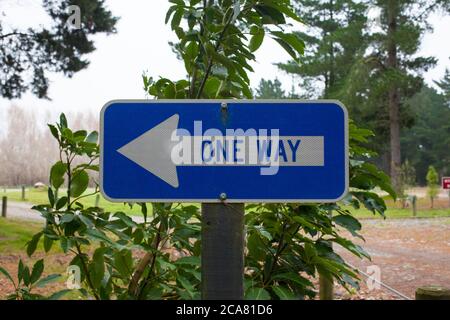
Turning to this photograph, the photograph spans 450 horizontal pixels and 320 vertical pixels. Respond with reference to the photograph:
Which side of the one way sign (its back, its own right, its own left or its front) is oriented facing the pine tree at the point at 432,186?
back

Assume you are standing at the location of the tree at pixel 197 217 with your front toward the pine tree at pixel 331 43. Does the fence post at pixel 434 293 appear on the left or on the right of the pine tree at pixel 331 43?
right

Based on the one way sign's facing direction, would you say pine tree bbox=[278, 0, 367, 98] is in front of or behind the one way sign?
behind

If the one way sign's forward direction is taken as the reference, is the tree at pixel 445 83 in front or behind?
behind

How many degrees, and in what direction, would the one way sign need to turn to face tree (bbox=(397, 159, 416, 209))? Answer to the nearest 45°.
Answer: approximately 180°

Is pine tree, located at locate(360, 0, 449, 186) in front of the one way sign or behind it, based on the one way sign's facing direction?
behind

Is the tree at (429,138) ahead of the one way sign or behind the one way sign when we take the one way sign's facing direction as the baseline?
behind

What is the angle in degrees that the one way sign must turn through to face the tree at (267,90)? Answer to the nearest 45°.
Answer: approximately 180°

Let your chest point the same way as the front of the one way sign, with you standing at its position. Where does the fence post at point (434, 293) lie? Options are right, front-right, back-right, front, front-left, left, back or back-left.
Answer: back-left

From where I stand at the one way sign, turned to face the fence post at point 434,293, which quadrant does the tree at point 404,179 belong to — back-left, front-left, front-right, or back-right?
front-left

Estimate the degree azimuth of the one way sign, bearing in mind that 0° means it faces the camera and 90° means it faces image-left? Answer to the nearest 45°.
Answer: approximately 0°
